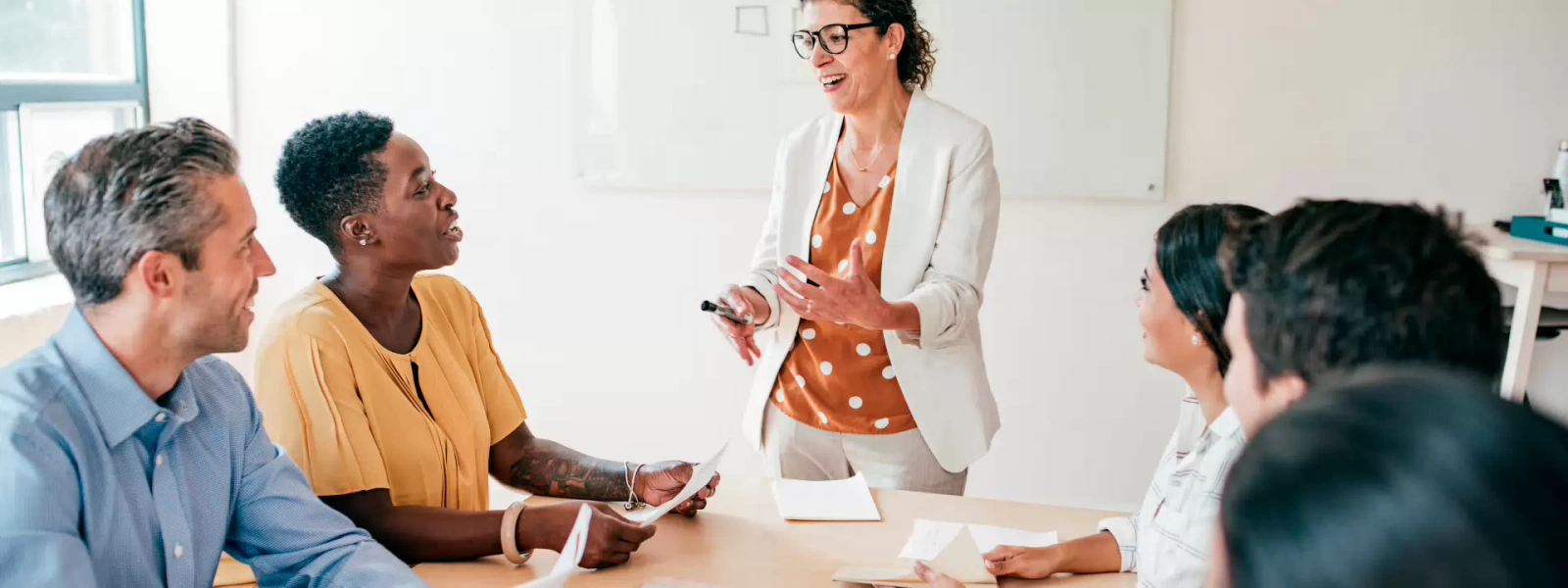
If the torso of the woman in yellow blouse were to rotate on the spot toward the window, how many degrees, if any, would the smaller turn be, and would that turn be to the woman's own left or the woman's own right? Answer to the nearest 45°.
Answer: approximately 180°

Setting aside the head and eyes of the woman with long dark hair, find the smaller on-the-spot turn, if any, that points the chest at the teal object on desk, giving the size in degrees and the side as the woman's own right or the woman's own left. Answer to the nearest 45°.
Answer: approximately 135° to the woman's own right

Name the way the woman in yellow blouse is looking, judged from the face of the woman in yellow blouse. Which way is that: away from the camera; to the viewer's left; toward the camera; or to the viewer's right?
to the viewer's right

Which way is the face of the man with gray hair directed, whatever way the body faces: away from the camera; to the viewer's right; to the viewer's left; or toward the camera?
to the viewer's right

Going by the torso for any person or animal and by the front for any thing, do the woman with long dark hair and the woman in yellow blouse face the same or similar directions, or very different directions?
very different directions

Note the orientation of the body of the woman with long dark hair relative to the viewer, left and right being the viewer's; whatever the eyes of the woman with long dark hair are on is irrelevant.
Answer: facing to the left of the viewer

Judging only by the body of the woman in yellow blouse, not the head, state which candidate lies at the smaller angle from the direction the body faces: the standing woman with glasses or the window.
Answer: the standing woman with glasses

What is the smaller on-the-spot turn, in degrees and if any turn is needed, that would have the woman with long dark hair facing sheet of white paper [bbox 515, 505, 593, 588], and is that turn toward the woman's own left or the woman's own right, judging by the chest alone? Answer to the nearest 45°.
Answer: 0° — they already face it

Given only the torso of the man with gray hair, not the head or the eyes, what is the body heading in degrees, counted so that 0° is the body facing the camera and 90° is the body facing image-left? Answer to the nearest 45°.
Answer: approximately 315°

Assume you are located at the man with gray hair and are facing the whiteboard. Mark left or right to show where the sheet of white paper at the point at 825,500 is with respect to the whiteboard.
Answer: right

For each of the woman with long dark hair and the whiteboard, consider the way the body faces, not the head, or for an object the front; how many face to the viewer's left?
1
